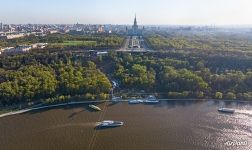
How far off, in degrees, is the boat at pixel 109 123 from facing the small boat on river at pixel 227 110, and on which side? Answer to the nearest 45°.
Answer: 0° — it already faces it

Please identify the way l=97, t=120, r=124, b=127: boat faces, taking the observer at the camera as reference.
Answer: facing to the right of the viewer

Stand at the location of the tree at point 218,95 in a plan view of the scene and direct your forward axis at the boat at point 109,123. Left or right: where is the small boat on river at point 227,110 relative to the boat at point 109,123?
left

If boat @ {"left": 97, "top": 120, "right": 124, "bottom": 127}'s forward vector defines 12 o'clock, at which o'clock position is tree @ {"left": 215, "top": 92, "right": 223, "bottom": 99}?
The tree is roughly at 11 o'clock from the boat.

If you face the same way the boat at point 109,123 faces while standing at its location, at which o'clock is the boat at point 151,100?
the boat at point 151,100 is roughly at 10 o'clock from the boat at point 109,123.
